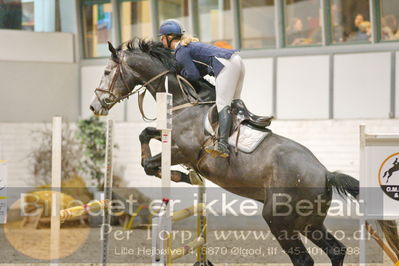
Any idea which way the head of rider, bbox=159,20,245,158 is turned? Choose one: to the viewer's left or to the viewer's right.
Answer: to the viewer's left

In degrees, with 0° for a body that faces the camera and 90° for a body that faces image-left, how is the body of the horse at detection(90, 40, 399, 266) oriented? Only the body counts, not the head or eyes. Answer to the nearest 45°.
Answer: approximately 90°

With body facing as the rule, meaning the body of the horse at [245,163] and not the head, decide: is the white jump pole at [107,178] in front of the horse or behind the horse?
in front

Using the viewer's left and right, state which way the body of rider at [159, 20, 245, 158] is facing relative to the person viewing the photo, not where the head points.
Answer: facing to the left of the viewer

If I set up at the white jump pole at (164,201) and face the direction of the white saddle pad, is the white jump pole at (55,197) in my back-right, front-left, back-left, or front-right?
back-left

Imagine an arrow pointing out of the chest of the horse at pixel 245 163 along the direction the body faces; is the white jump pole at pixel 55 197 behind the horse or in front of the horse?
in front

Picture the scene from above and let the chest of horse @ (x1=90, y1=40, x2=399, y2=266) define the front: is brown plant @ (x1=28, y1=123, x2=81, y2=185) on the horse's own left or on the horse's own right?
on the horse's own right
